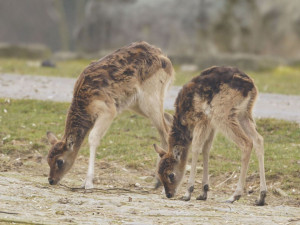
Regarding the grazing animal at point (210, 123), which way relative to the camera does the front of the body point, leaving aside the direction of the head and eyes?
to the viewer's left

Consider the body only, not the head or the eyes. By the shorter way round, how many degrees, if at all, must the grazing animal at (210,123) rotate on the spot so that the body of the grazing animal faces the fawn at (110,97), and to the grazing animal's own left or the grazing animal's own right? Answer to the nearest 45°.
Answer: approximately 45° to the grazing animal's own right
